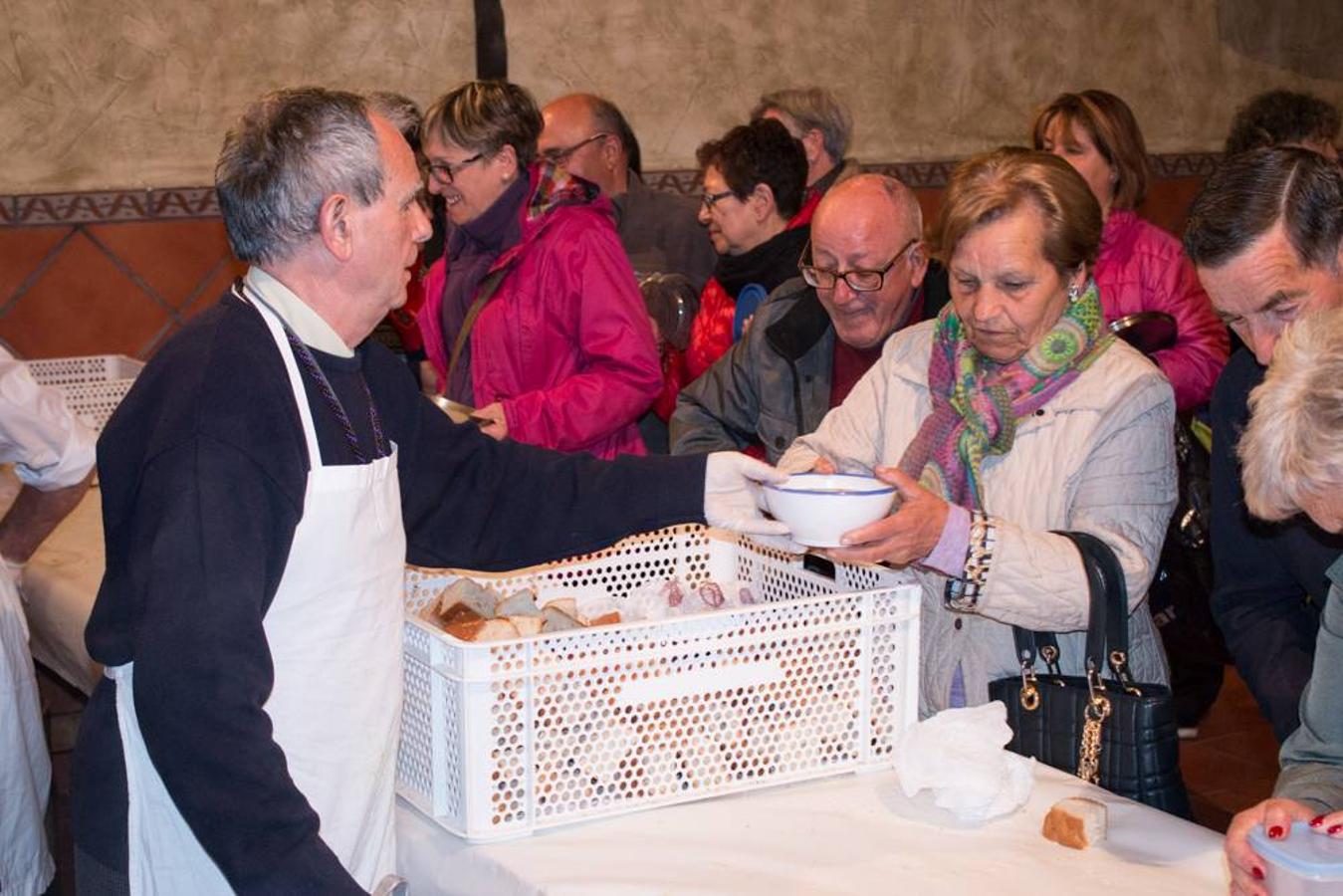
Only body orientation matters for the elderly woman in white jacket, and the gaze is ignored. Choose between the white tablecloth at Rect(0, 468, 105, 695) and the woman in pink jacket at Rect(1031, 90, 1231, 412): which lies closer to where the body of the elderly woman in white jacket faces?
the white tablecloth

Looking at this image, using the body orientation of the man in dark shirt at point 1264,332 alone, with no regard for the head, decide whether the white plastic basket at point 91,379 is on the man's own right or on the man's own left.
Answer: on the man's own right

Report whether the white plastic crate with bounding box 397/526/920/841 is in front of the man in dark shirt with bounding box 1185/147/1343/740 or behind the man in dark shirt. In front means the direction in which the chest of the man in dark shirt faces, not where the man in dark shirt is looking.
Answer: in front

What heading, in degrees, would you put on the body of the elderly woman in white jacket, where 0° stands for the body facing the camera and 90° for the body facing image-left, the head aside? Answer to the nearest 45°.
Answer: approximately 45°

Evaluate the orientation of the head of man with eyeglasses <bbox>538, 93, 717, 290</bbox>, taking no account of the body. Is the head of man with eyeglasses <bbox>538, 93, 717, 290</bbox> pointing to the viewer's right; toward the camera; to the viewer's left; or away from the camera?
to the viewer's left

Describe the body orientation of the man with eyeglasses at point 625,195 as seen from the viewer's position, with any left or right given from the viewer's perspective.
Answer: facing to the left of the viewer

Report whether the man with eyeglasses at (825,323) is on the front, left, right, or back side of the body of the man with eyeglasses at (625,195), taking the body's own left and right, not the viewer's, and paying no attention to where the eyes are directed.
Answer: left

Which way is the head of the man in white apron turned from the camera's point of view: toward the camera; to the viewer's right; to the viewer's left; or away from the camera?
to the viewer's right

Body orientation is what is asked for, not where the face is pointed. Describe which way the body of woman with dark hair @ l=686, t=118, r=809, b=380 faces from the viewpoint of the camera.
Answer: to the viewer's left

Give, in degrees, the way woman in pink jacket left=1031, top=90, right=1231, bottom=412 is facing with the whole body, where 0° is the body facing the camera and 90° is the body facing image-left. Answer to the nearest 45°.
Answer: approximately 45°

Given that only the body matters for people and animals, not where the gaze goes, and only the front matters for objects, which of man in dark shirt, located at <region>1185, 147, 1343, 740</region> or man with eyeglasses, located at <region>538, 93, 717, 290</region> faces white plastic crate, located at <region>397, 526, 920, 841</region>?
the man in dark shirt
